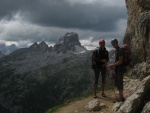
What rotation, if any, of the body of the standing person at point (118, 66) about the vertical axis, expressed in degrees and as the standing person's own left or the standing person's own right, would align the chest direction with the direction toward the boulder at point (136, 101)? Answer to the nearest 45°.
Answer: approximately 90° to the standing person's own left
